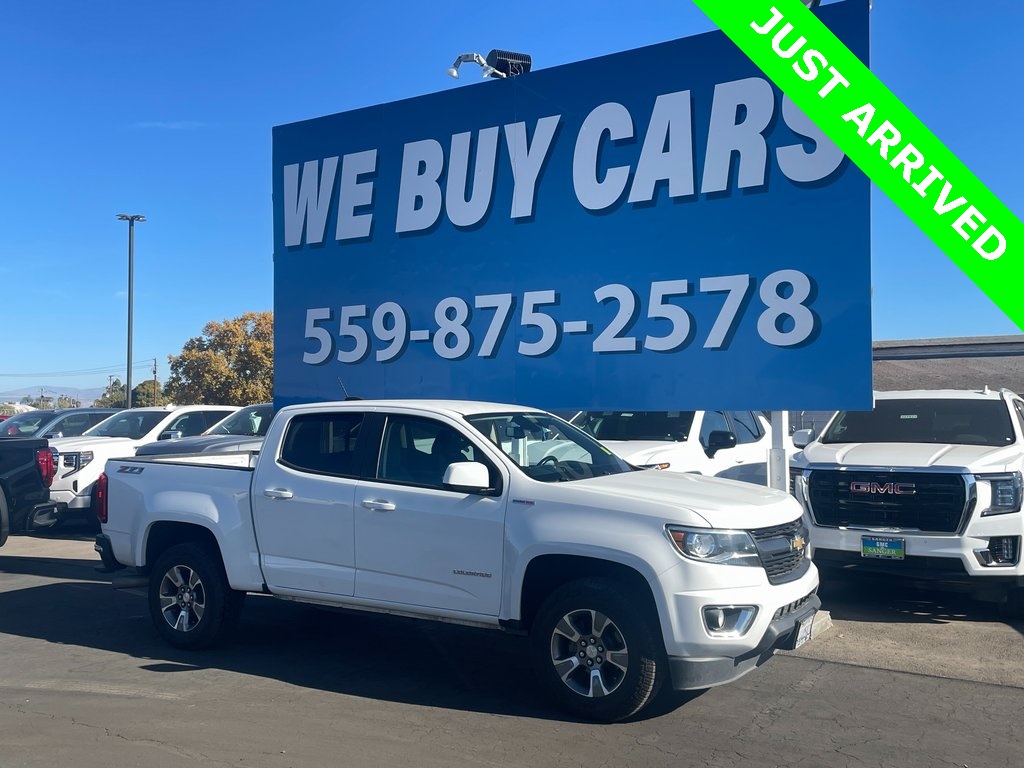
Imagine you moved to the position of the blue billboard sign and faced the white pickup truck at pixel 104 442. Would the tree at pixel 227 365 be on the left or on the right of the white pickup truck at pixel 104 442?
right

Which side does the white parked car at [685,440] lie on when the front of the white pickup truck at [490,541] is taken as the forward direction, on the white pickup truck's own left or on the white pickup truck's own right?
on the white pickup truck's own left

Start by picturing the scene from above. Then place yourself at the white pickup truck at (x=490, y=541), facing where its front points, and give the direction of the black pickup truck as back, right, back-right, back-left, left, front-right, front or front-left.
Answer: back

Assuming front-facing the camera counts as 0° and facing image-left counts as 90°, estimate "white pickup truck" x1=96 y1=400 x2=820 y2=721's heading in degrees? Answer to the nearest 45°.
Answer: approximately 315°

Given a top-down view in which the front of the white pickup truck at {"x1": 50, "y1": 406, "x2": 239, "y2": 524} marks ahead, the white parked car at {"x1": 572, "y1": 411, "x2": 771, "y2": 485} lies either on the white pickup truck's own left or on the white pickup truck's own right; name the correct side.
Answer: on the white pickup truck's own left

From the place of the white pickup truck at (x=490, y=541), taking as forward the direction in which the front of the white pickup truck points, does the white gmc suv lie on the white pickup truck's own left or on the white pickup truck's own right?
on the white pickup truck's own left

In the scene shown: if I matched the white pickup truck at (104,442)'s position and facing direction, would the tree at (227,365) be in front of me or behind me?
behind

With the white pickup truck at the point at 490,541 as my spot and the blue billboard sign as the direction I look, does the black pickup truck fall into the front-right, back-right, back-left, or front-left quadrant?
front-left

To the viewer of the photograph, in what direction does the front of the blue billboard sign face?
facing the viewer and to the left of the viewer

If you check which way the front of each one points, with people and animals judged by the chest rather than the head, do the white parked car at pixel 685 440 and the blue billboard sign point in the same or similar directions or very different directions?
same or similar directions

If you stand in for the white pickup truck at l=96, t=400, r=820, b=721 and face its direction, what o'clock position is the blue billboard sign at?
The blue billboard sign is roughly at 8 o'clock from the white pickup truck.

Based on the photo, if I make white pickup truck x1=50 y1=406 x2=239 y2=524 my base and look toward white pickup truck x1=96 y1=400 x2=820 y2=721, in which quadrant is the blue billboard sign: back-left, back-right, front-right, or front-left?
front-left

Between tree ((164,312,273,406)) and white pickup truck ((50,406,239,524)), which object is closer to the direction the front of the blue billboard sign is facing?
the white pickup truck

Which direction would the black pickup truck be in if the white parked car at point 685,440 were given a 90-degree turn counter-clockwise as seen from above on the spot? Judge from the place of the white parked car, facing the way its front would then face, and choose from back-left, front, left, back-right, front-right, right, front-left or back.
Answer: back-right

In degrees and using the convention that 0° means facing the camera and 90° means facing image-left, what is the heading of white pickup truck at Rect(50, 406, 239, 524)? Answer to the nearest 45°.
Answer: approximately 45°
